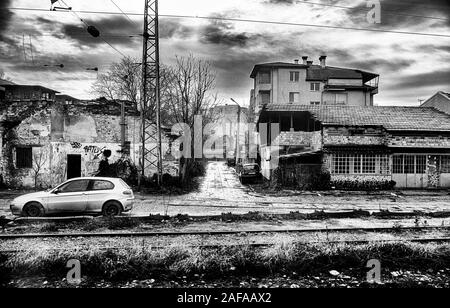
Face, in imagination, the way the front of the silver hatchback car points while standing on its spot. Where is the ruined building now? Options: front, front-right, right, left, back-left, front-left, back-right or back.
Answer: right

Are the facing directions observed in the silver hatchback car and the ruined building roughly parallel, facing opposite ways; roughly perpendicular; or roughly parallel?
roughly perpendicular

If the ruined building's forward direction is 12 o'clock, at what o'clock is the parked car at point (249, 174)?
The parked car is roughly at 9 o'clock from the ruined building.

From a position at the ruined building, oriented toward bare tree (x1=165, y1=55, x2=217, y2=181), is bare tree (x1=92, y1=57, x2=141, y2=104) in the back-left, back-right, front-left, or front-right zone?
front-left

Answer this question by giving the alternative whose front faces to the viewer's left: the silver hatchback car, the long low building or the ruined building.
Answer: the silver hatchback car

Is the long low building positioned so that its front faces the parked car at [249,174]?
no

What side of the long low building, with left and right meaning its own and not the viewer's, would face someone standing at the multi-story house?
back

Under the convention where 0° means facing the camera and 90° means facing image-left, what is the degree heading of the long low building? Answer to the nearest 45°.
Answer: approximately 0°

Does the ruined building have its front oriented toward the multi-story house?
no

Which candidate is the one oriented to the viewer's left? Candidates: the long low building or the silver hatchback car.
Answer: the silver hatchback car

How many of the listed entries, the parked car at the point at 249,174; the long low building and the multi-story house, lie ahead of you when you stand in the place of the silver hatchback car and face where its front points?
0

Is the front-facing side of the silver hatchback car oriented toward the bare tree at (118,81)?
no

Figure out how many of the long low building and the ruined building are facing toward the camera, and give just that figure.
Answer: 2

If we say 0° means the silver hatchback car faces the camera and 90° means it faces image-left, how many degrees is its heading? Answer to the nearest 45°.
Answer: approximately 90°

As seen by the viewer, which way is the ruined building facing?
toward the camera

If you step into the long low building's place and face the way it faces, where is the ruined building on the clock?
The ruined building is roughly at 2 o'clock from the long low building.

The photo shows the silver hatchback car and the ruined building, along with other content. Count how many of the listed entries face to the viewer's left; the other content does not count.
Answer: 1
